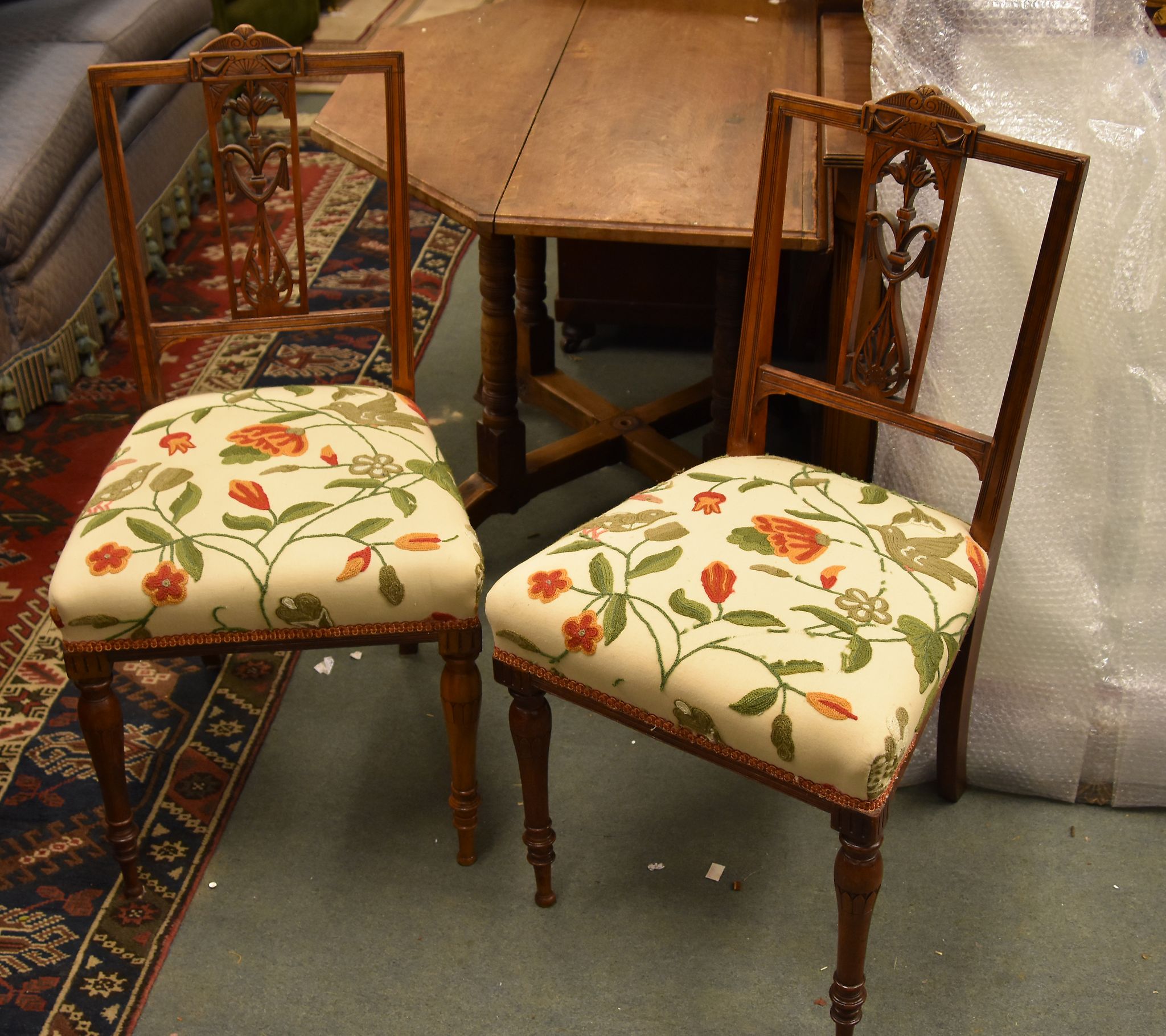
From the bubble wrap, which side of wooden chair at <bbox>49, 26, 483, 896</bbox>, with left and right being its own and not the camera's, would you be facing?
left

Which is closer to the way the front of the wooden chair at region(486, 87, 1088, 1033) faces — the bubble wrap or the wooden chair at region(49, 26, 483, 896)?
the wooden chair

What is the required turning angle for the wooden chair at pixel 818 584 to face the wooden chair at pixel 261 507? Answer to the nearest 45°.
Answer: approximately 45° to its right

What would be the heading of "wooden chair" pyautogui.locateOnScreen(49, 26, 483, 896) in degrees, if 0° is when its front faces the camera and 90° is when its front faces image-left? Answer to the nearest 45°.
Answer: approximately 0°

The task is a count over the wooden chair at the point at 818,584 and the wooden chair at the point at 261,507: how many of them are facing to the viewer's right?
0

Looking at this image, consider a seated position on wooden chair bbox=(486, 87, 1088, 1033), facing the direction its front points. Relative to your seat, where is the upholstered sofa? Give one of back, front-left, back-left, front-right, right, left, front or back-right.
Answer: right

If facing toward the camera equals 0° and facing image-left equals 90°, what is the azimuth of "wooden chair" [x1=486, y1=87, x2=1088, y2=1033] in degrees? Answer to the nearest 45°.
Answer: approximately 45°

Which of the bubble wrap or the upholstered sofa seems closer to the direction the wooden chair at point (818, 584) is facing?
the upholstered sofa

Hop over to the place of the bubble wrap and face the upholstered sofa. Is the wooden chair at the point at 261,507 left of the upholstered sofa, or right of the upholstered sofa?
left

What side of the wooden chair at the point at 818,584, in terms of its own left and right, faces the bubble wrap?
back

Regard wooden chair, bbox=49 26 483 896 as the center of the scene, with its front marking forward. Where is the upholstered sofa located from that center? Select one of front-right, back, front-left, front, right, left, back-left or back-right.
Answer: back

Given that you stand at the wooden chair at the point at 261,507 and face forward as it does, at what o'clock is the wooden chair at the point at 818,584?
the wooden chair at the point at 818,584 is roughly at 10 o'clock from the wooden chair at the point at 261,507.
